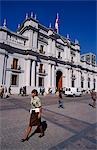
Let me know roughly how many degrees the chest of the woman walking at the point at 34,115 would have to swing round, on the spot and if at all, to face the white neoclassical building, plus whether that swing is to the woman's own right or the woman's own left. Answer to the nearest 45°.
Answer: approximately 135° to the woman's own right

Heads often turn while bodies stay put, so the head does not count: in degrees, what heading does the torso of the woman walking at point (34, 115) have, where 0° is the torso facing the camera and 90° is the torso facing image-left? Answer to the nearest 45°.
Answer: approximately 45°
